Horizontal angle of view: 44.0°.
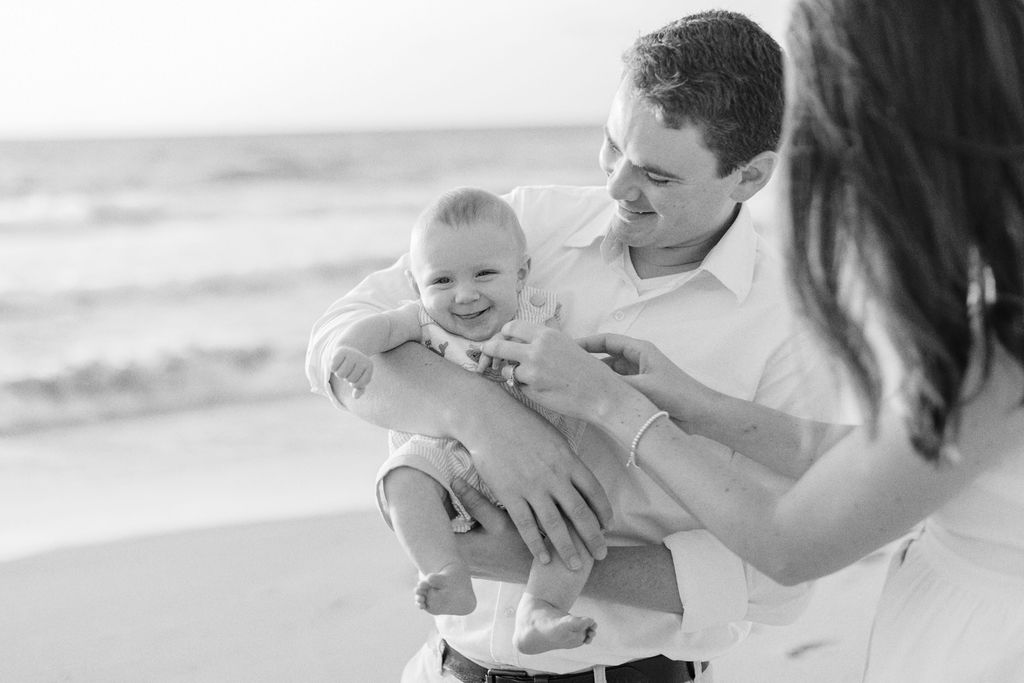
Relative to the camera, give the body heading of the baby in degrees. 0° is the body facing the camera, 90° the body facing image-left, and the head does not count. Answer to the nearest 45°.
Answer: approximately 0°

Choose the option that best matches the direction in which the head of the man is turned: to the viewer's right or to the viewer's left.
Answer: to the viewer's left
